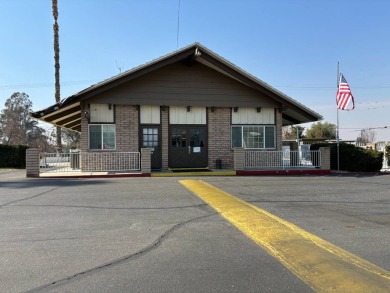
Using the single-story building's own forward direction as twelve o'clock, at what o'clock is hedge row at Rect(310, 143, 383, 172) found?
The hedge row is roughly at 9 o'clock from the single-story building.

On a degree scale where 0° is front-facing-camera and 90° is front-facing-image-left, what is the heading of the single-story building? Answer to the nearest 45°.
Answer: approximately 0°

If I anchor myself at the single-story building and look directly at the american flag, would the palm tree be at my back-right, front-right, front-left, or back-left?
back-left

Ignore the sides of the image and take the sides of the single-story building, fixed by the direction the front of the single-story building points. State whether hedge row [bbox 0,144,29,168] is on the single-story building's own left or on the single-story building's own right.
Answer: on the single-story building's own right

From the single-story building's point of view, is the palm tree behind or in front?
behind

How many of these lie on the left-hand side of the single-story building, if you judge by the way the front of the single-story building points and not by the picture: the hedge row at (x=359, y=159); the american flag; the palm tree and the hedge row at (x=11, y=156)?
2

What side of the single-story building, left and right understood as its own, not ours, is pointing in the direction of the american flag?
left

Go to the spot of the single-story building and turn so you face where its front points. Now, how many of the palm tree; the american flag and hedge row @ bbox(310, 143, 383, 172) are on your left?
2
